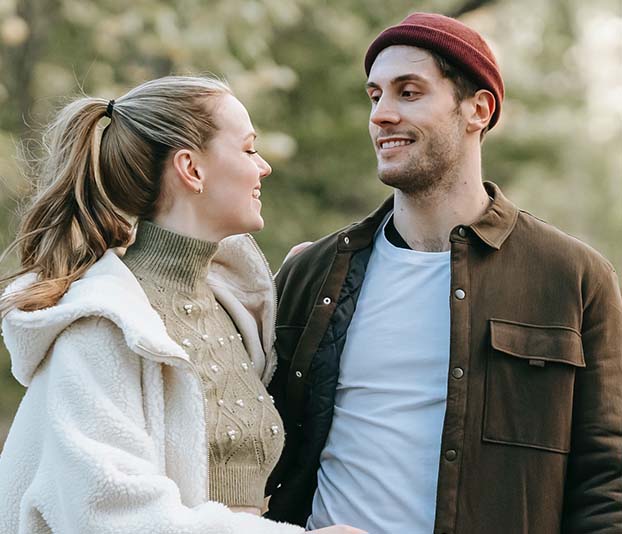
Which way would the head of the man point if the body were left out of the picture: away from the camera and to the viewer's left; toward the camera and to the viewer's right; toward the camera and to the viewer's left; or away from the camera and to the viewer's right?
toward the camera and to the viewer's left

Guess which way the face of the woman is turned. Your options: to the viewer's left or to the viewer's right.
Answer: to the viewer's right

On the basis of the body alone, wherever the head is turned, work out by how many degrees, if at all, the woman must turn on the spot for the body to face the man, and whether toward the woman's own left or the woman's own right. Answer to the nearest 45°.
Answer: approximately 45° to the woman's own left

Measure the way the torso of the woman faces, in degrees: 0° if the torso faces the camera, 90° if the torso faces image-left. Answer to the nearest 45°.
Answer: approximately 315°
